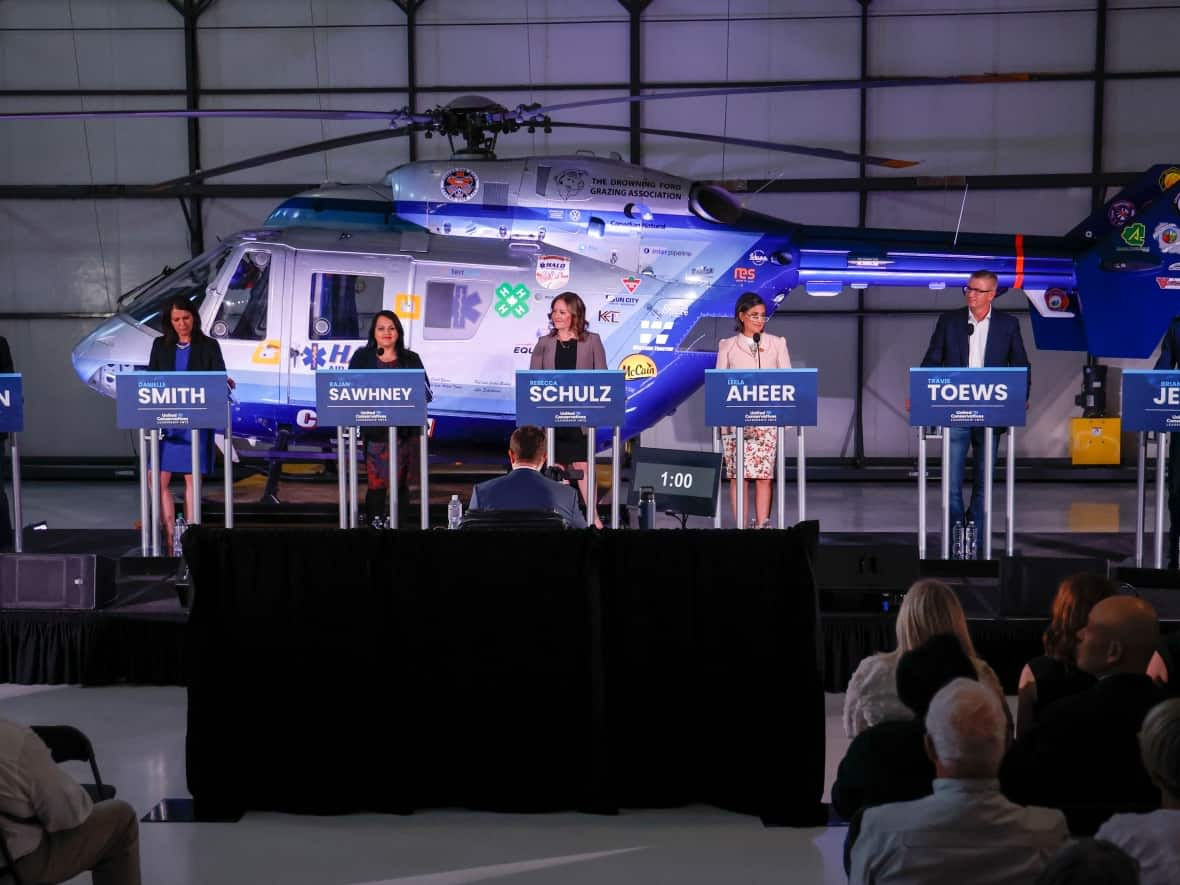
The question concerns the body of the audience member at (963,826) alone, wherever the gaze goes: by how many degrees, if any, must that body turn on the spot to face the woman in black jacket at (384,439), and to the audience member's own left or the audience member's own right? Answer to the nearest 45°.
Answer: approximately 45° to the audience member's own left

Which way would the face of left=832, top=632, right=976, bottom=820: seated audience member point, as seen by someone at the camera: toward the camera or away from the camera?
away from the camera

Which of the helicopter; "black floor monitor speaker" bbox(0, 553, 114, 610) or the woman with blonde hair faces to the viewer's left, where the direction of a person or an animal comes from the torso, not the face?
the helicopter

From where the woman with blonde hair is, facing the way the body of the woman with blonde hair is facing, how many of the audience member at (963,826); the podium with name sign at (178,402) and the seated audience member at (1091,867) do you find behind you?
2

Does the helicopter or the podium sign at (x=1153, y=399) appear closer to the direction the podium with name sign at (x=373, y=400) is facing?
the podium sign

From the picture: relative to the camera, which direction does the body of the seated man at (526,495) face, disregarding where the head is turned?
away from the camera

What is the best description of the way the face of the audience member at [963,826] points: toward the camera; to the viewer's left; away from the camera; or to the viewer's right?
away from the camera

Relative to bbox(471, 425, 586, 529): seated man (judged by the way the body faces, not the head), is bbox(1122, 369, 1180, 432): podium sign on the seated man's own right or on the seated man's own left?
on the seated man's own right

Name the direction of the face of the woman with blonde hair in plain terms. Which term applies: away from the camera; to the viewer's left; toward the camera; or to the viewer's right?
away from the camera

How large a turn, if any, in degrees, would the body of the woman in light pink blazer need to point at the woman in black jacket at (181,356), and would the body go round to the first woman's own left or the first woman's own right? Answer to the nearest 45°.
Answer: approximately 90° to the first woman's own right
